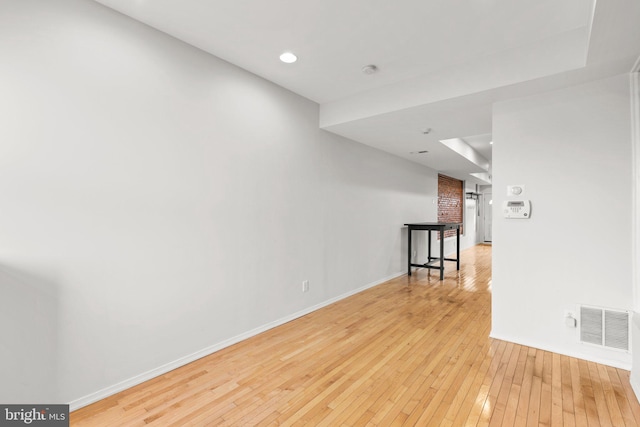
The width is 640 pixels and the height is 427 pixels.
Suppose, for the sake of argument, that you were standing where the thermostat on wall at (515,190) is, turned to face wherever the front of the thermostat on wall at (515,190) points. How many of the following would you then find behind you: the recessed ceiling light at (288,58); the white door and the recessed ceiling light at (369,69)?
1

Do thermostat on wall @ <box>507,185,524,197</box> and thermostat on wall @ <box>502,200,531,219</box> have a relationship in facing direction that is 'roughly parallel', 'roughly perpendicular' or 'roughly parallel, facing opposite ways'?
roughly parallel

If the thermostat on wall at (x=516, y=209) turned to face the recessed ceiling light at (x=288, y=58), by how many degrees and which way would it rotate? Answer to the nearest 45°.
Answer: approximately 45° to its right

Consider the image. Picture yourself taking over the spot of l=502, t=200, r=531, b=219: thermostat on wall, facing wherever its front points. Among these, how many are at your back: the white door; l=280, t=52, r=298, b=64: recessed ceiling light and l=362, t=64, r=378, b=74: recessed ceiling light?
1

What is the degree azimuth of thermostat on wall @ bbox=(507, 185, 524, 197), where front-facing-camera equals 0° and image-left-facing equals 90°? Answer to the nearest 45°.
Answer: approximately 0°

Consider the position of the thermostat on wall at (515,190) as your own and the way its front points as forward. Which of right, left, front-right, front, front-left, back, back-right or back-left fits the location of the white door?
back

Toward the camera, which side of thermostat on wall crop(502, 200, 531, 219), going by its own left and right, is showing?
front

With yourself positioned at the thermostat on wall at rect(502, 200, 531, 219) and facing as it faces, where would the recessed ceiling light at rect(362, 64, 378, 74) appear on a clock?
The recessed ceiling light is roughly at 2 o'clock from the thermostat on wall.

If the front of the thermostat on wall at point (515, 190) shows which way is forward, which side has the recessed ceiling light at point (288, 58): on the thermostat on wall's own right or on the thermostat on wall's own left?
on the thermostat on wall's own right

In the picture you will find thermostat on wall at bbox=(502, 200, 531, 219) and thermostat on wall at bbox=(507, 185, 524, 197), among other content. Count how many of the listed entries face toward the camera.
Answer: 2

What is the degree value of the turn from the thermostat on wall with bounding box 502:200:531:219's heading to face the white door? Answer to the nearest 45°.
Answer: approximately 180°
